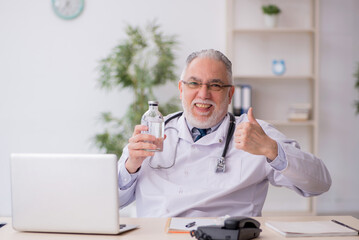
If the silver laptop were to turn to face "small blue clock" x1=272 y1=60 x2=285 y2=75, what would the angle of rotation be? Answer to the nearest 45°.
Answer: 0° — it already faces it

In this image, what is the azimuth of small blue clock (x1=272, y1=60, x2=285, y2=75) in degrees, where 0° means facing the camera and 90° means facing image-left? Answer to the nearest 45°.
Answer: approximately 0°

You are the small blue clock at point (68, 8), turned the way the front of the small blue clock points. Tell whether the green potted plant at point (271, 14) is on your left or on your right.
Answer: on your left

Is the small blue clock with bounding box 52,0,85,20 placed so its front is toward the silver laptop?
yes

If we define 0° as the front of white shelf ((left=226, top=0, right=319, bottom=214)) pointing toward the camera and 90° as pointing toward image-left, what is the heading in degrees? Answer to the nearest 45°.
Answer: approximately 0°

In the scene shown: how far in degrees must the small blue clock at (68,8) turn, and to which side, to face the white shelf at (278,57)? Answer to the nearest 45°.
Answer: approximately 90° to its left

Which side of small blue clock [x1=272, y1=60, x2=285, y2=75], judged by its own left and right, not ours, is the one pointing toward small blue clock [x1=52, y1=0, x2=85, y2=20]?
right

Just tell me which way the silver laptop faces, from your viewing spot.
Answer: facing away from the viewer and to the right of the viewer

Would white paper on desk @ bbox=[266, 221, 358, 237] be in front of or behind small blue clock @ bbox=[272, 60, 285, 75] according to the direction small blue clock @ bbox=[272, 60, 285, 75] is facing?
in front

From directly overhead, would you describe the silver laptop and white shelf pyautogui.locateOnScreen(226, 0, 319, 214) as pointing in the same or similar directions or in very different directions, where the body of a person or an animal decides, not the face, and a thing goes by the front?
very different directions
